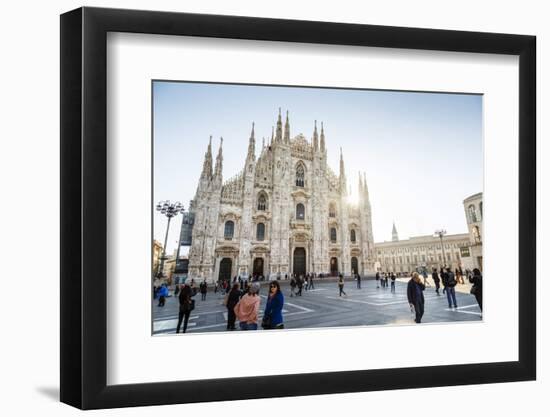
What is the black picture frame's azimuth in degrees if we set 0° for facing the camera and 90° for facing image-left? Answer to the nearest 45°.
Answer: approximately 315°
